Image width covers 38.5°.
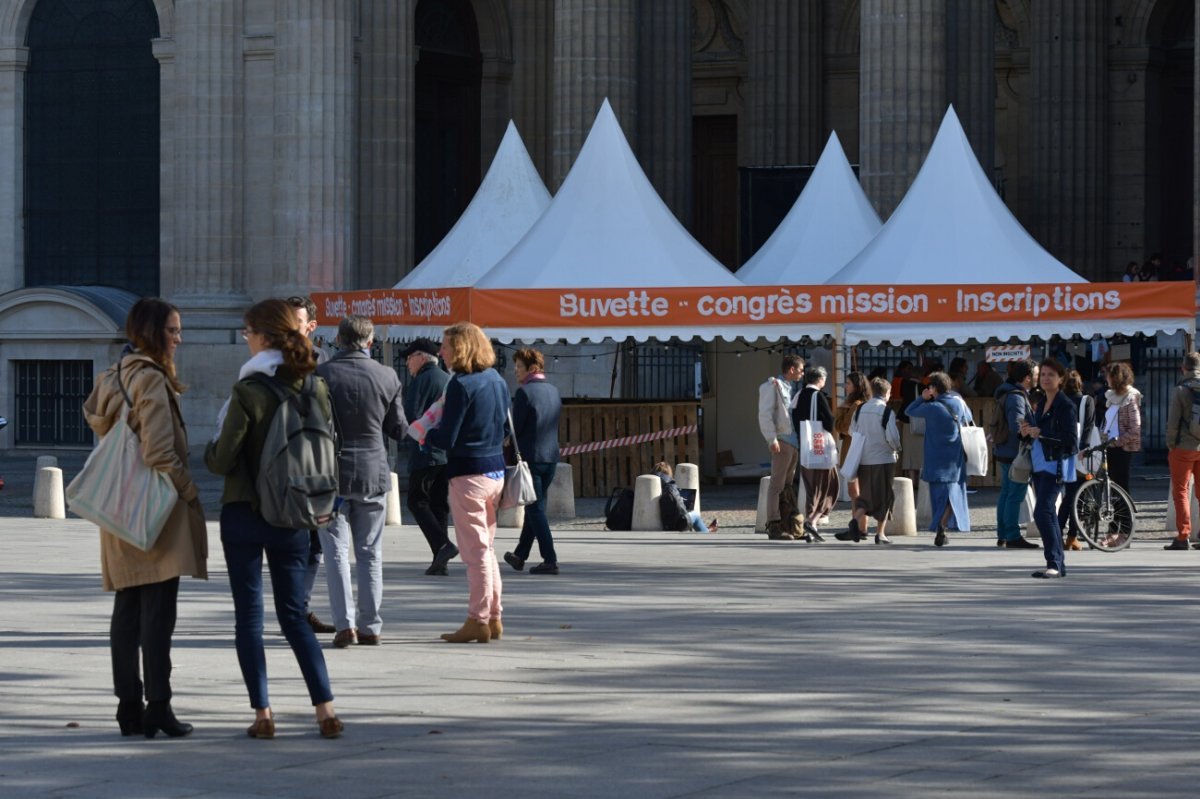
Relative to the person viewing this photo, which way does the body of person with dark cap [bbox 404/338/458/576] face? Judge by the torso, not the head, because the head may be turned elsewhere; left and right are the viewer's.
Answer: facing to the left of the viewer

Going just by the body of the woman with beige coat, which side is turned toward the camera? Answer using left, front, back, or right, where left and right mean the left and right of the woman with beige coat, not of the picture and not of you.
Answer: right

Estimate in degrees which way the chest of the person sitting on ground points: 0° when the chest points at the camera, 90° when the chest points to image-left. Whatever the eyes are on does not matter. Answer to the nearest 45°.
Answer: approximately 270°

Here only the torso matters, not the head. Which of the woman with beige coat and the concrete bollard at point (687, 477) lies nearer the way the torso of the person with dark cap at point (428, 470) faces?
the woman with beige coat

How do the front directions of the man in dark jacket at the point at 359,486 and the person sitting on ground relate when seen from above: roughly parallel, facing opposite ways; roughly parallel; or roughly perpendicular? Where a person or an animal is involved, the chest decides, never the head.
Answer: roughly perpendicular

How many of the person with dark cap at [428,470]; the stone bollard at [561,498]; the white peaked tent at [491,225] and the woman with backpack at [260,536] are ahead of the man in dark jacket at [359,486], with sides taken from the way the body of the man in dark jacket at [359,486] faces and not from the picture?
3

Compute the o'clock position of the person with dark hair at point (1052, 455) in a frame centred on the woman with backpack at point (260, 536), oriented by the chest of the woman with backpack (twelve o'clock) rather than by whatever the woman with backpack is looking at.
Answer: The person with dark hair is roughly at 3 o'clock from the woman with backpack.

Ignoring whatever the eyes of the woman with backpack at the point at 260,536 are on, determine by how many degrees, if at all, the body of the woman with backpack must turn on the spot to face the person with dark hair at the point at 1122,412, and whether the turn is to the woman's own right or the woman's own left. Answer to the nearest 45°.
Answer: approximately 90° to the woman's own right

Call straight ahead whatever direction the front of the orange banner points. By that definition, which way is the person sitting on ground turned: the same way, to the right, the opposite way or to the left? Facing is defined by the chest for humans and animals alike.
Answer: to the left

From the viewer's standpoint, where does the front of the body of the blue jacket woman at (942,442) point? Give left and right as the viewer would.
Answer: facing away from the viewer
